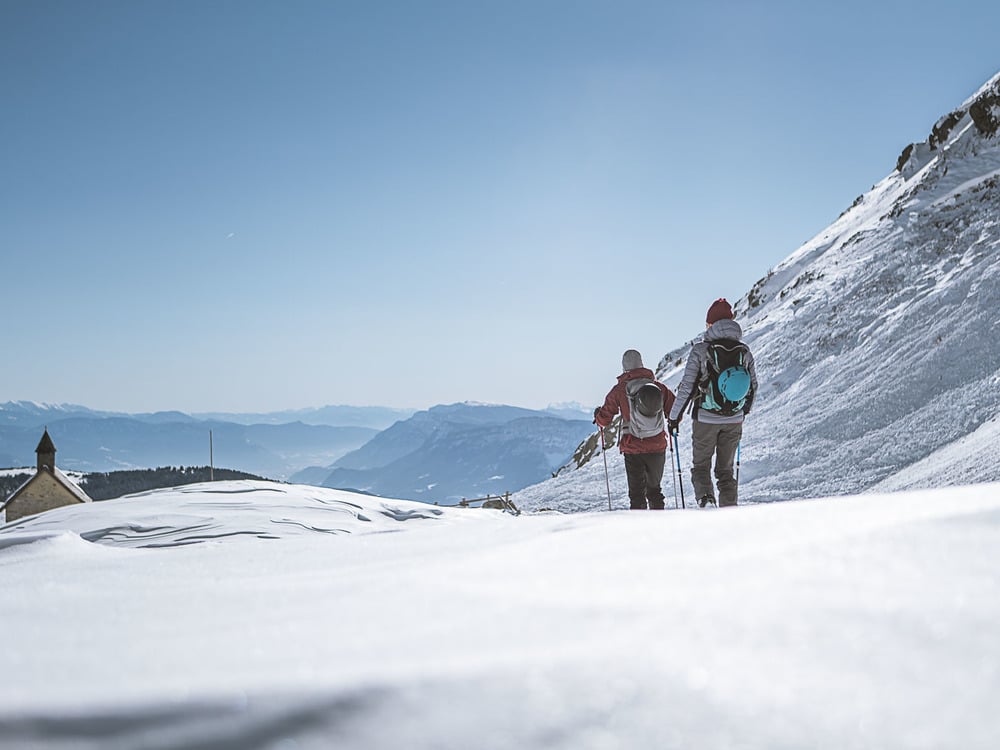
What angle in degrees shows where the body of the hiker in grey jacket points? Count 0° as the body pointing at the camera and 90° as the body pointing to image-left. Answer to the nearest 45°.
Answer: approximately 135°
